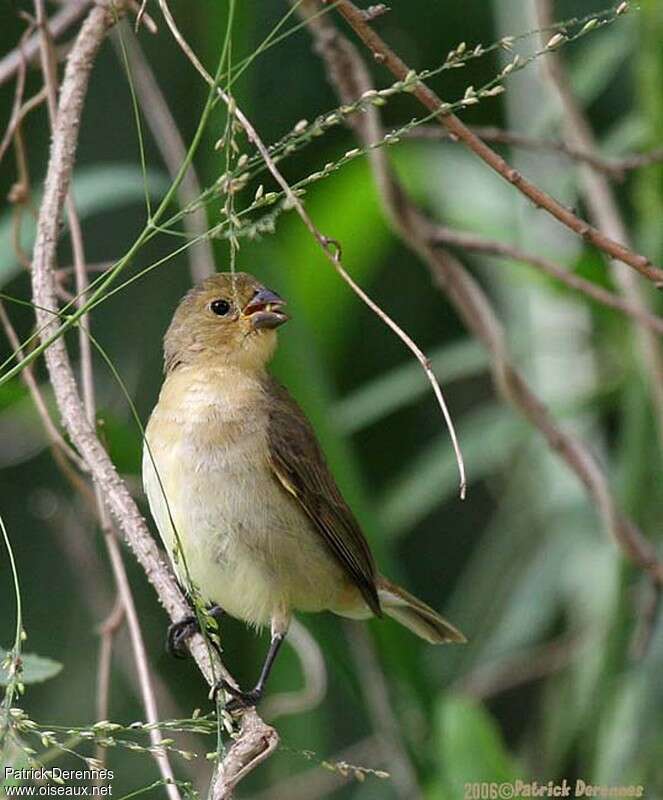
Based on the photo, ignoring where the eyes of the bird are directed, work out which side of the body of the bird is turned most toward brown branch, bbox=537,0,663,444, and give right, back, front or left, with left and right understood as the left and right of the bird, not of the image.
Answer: back

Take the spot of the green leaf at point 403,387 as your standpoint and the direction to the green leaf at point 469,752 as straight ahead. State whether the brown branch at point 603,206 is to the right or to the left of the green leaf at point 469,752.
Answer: left

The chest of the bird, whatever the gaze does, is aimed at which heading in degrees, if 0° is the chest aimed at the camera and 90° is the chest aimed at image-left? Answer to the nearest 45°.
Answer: approximately 45°

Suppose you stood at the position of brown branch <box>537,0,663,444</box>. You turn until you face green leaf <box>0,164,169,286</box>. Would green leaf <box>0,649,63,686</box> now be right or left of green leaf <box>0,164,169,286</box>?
left

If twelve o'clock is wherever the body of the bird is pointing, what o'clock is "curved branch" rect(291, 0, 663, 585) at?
The curved branch is roughly at 7 o'clock from the bird.
